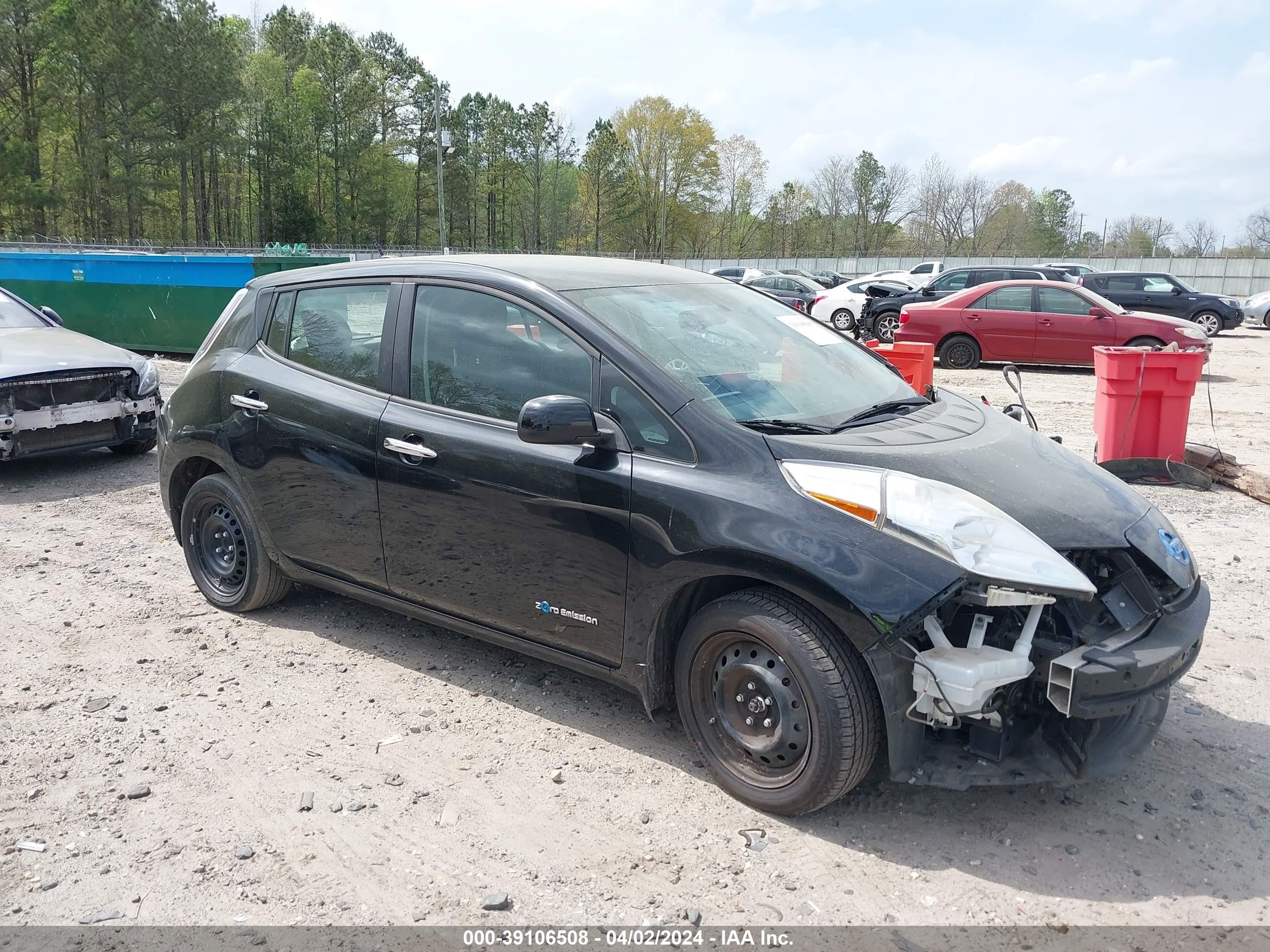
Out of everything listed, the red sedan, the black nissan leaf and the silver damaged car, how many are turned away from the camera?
0

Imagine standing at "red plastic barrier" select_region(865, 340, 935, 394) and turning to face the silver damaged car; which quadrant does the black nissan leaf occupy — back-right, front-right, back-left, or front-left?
front-left

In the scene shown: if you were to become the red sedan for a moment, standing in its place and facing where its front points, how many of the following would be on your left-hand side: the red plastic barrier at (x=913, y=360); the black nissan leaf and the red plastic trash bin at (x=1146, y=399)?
0

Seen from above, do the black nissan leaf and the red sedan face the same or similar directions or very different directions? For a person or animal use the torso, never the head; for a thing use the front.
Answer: same or similar directions

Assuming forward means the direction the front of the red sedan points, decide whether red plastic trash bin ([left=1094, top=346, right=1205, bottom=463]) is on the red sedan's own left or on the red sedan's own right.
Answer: on the red sedan's own right

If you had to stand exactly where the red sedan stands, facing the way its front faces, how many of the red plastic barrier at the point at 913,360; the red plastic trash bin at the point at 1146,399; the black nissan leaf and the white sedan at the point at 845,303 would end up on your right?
3

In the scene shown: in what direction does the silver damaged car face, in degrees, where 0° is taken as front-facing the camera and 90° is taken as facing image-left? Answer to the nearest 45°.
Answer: approximately 315°

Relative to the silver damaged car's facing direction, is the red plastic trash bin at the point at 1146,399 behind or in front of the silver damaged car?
in front

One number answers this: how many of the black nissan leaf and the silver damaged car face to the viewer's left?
0

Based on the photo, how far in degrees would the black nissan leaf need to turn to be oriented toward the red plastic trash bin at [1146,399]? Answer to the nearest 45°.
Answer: approximately 90° to its left

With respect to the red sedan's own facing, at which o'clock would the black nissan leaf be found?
The black nissan leaf is roughly at 3 o'clock from the red sedan.

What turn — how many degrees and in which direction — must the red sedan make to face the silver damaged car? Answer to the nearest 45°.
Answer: approximately 135° to its right

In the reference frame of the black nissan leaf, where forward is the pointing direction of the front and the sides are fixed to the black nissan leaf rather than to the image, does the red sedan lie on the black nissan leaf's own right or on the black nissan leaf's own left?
on the black nissan leaf's own left

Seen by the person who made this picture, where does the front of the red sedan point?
facing to the right of the viewer
